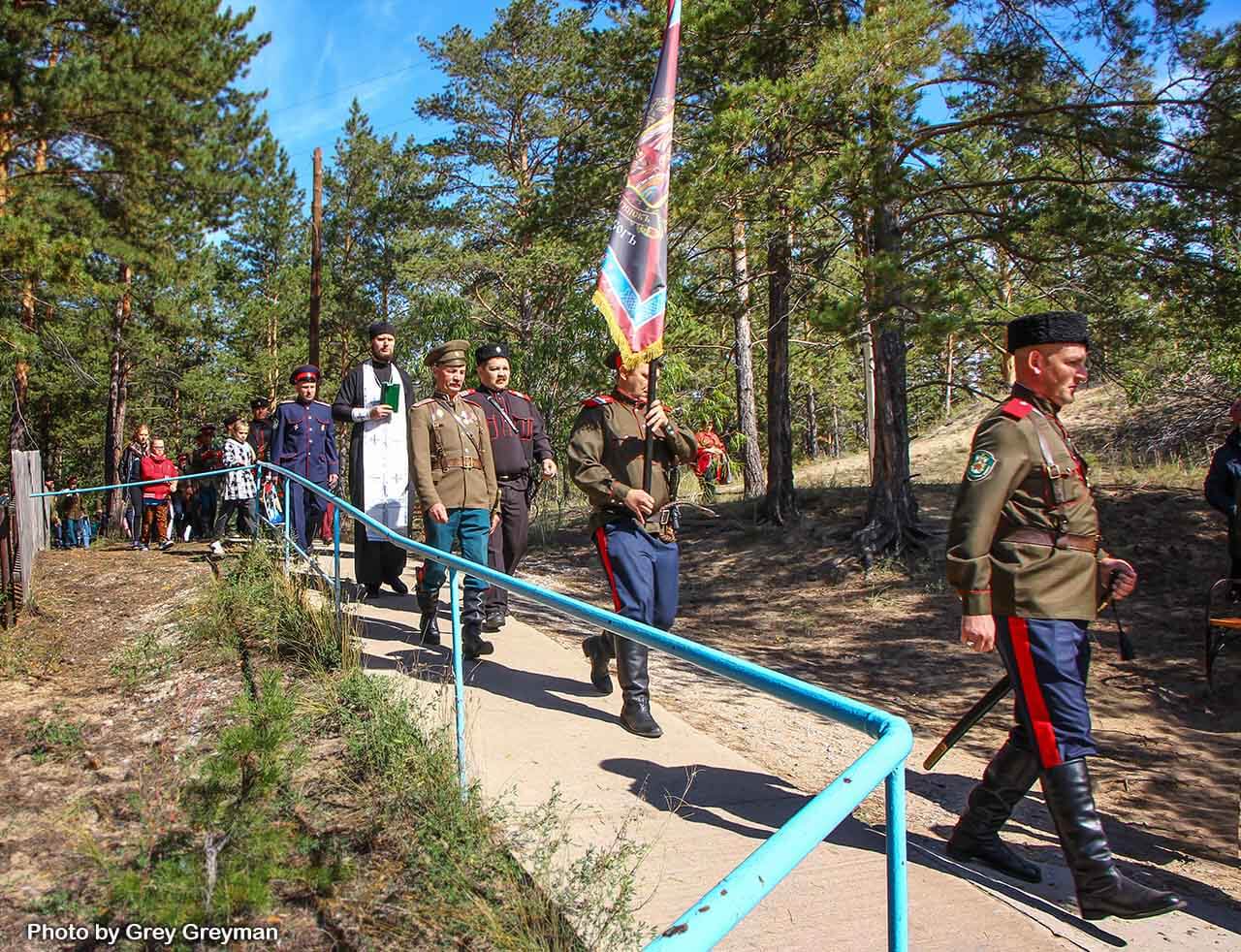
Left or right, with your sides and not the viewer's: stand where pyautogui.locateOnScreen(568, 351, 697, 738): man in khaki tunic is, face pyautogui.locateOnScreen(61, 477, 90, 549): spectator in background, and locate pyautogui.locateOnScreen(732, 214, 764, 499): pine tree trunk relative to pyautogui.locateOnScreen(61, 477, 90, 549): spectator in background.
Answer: right

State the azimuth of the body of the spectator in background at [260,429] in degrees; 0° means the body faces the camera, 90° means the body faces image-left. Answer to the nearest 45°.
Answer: approximately 0°

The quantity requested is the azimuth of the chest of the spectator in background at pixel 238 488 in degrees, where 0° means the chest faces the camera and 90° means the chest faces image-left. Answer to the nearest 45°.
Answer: approximately 315°

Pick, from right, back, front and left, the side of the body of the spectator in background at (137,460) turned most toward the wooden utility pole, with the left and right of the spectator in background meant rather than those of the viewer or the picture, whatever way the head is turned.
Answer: left

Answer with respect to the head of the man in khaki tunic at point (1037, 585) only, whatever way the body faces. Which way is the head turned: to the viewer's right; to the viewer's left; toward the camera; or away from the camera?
to the viewer's right

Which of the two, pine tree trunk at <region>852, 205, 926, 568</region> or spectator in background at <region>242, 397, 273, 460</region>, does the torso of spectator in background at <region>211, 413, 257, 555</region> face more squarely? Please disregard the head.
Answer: the pine tree trunk
